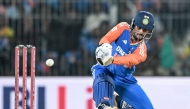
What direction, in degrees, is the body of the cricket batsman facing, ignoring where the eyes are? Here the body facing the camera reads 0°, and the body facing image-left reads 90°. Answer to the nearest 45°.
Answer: approximately 0°
